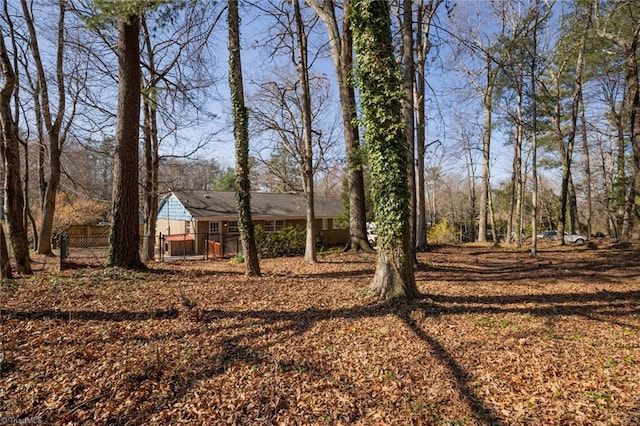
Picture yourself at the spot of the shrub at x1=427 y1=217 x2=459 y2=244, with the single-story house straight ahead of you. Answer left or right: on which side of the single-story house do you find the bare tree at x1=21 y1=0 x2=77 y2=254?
left

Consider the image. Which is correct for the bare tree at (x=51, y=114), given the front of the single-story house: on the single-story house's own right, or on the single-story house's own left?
on the single-story house's own right

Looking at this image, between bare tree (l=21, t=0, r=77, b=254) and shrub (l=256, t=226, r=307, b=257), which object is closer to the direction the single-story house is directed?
the shrub

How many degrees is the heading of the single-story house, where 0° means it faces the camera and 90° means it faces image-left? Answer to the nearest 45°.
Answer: approximately 315°
